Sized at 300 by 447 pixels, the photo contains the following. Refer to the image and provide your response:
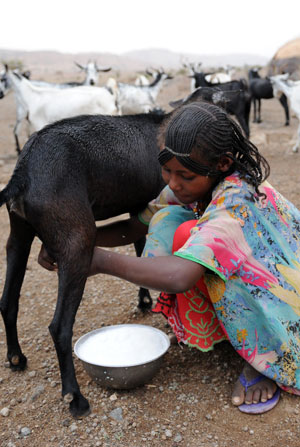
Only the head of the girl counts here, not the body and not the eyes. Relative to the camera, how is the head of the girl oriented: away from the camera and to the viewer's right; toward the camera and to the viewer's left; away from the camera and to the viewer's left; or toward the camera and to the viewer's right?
toward the camera and to the viewer's left

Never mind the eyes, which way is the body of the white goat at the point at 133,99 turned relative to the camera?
to the viewer's right

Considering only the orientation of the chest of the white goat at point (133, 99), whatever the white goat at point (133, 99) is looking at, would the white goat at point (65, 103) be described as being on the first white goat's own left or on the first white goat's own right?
on the first white goat's own right

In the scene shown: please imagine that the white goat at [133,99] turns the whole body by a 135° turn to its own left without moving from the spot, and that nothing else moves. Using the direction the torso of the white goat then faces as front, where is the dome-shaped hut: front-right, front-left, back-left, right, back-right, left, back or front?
right

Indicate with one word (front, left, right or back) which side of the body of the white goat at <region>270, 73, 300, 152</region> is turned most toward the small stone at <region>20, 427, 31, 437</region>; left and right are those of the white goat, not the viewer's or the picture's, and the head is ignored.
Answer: left

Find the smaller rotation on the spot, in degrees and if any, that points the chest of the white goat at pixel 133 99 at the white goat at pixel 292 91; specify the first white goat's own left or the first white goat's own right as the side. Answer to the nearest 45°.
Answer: approximately 45° to the first white goat's own right

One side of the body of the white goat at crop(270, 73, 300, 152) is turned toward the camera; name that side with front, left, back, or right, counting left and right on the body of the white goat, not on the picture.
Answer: left

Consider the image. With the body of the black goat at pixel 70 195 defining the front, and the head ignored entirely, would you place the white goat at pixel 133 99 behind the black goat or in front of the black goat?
in front

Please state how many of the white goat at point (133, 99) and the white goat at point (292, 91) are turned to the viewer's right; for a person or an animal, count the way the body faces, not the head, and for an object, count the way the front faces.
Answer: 1

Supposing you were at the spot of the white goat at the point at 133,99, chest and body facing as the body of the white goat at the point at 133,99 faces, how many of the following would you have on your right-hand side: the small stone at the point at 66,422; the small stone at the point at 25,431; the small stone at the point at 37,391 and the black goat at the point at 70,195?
4

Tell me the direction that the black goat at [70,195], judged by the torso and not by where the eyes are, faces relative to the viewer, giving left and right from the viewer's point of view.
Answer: facing away from the viewer and to the right of the viewer

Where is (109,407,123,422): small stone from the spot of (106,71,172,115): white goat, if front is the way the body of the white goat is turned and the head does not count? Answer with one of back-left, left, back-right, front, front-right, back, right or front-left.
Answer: right
